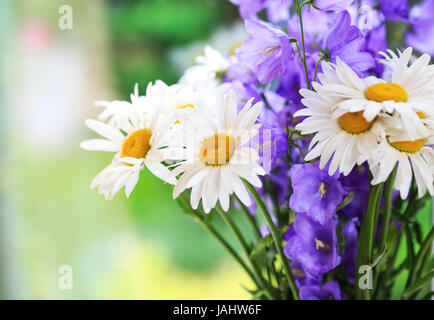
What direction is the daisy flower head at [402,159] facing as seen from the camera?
toward the camera
